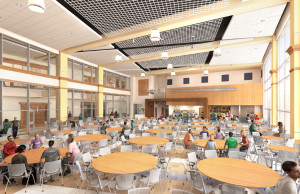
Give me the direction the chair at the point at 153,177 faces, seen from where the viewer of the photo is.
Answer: facing away from the viewer and to the left of the viewer

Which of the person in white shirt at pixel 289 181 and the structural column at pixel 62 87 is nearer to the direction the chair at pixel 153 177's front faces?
the structural column
